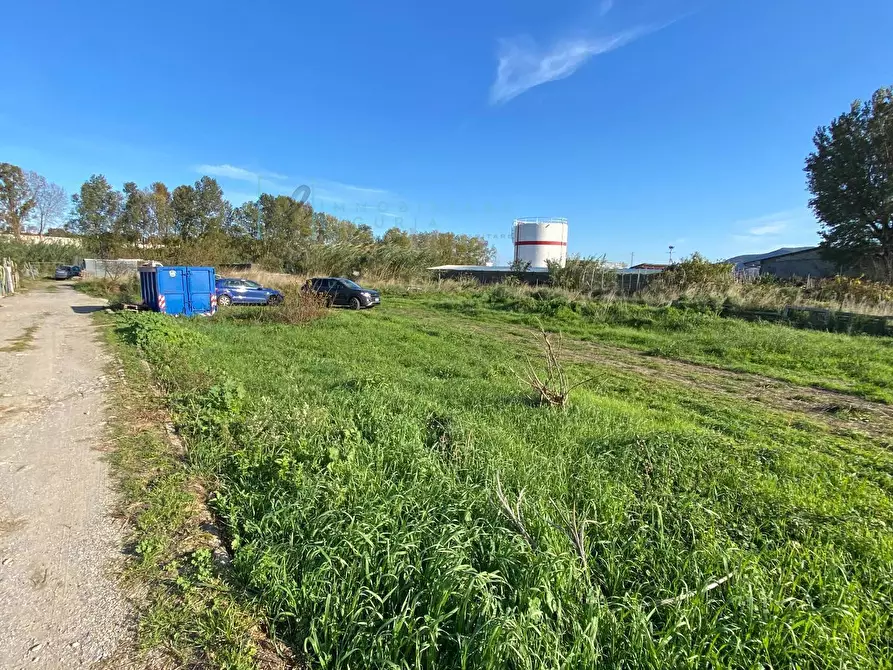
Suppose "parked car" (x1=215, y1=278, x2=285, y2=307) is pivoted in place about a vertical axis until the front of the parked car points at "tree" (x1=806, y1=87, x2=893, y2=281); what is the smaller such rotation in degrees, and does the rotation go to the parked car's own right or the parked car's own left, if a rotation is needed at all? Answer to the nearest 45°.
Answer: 0° — it already faces it

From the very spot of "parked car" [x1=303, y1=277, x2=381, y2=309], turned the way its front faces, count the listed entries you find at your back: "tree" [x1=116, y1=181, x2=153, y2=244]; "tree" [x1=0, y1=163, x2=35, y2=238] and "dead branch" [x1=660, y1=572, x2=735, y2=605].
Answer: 2

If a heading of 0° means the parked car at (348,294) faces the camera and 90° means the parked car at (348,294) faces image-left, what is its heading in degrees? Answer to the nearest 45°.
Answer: approximately 315°

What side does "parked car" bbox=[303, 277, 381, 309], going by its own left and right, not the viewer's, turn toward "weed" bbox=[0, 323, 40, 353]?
right

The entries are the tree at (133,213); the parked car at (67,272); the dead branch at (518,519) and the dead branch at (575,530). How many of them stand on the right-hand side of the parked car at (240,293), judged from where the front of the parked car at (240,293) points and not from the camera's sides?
2

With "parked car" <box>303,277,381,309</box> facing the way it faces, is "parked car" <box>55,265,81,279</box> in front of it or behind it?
behind

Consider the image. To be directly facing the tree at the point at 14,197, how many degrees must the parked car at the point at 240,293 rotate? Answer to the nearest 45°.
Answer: approximately 135° to its left

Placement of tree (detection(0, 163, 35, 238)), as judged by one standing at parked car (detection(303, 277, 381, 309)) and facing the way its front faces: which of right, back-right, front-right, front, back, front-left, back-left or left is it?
back

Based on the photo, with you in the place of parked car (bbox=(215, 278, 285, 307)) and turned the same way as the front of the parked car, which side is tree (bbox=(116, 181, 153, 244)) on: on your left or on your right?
on your left

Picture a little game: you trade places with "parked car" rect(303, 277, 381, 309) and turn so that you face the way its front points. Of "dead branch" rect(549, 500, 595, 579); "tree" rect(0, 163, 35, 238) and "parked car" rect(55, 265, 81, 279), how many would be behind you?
2

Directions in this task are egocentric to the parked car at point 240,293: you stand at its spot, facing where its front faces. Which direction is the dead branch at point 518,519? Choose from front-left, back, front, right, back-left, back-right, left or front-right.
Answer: right

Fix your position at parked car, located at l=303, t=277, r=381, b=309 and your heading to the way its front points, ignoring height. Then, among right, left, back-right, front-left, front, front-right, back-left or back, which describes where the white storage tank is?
left

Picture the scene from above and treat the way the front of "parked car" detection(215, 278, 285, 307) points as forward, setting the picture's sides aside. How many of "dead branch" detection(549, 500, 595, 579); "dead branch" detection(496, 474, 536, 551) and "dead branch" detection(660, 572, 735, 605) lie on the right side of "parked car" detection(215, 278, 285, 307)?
3

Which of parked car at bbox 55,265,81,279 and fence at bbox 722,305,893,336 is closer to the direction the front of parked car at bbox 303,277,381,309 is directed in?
the fence

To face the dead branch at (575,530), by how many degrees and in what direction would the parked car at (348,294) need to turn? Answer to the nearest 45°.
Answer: approximately 45° to its right

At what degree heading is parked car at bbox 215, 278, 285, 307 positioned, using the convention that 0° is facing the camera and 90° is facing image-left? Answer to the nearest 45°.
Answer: approximately 270°

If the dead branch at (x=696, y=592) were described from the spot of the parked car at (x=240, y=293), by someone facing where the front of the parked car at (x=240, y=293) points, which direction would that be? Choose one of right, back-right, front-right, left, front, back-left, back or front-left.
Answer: right

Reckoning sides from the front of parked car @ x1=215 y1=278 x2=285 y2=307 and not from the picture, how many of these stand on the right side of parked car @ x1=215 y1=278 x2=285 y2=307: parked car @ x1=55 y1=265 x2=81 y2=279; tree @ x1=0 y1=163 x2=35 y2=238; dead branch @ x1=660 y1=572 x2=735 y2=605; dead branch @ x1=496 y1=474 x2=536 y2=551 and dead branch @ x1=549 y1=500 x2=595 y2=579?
3

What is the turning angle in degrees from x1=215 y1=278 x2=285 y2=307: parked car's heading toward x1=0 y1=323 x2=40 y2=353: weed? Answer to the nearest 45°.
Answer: approximately 135° to its right
